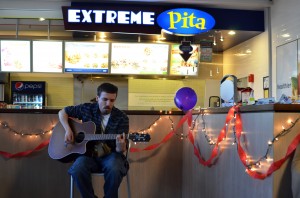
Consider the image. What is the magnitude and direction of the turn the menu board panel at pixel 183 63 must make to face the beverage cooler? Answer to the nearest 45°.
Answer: approximately 90° to its right

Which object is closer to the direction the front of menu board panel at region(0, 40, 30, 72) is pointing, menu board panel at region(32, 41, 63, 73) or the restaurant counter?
the restaurant counter

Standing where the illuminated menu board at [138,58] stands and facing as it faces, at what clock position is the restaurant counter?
The restaurant counter is roughly at 12 o'clock from the illuminated menu board.

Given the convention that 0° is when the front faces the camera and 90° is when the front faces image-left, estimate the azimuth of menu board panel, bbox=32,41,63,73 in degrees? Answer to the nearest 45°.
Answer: approximately 0°

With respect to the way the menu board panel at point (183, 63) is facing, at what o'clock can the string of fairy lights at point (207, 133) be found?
The string of fairy lights is roughly at 12 o'clock from the menu board panel.

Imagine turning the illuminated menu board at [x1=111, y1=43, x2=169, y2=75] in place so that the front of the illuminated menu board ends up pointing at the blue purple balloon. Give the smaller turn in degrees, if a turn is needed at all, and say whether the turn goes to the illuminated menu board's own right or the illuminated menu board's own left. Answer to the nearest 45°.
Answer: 0° — it already faces it

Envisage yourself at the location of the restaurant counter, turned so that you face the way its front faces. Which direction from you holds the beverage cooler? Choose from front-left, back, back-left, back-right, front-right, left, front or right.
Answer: back-right

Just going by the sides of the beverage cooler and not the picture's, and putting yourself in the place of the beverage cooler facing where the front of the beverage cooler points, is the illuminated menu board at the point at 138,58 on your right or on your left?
on your left
